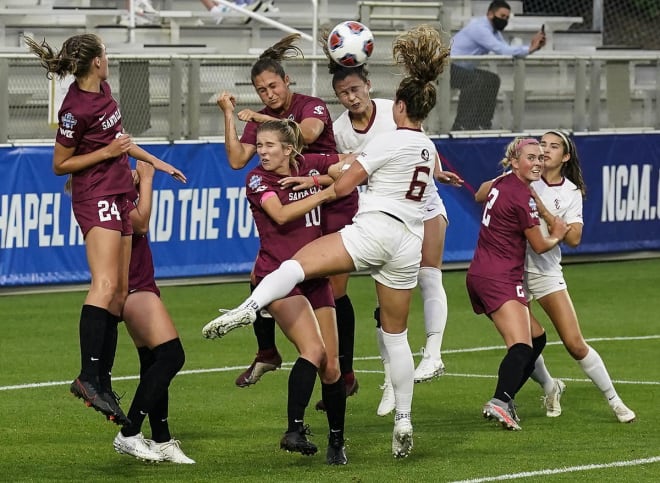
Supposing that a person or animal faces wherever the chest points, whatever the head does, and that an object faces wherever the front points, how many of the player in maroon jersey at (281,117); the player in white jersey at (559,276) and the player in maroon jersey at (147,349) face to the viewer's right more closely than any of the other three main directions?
1

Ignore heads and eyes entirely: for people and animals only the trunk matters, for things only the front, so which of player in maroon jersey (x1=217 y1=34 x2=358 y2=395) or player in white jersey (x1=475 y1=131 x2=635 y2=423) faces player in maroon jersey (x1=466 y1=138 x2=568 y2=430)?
the player in white jersey

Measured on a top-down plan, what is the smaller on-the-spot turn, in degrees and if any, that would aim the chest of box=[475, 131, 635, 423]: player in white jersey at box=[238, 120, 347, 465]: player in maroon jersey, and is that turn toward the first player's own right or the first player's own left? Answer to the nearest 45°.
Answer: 0° — they already face them

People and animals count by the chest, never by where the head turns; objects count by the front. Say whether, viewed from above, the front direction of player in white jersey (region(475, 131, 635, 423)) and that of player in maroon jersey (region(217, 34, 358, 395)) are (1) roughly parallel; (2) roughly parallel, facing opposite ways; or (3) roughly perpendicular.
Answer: roughly parallel

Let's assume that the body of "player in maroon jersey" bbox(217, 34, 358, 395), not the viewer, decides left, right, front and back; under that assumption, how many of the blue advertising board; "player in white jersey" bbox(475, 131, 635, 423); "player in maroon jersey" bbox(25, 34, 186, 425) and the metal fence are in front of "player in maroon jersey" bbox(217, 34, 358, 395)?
1

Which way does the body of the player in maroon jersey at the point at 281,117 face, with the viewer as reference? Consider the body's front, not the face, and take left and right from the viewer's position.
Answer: facing the viewer and to the left of the viewer

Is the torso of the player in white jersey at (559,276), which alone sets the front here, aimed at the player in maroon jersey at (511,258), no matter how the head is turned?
yes

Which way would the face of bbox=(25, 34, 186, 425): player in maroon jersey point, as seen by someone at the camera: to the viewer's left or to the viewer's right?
to the viewer's right

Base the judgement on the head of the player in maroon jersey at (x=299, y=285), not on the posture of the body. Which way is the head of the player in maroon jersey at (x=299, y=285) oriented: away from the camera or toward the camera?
toward the camera
